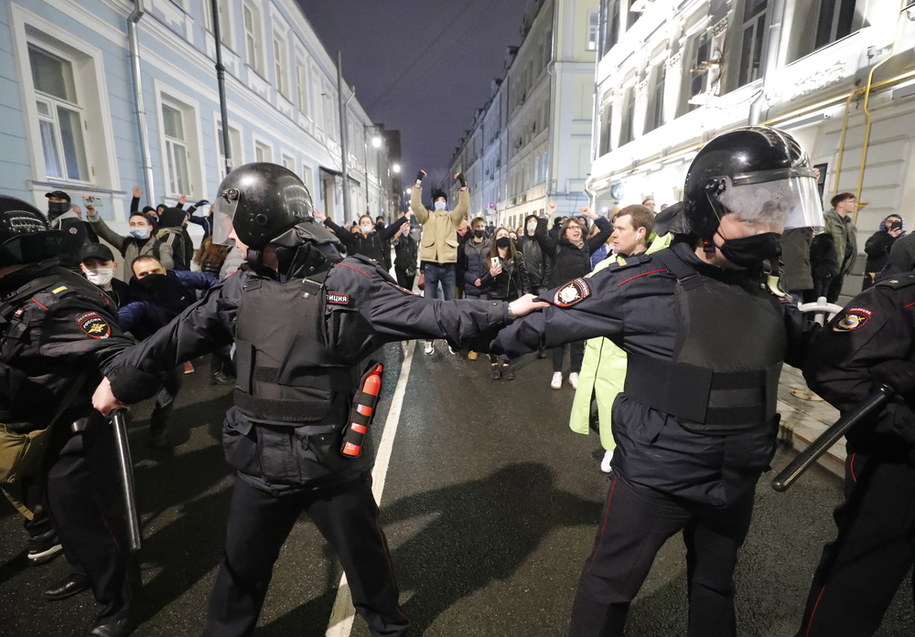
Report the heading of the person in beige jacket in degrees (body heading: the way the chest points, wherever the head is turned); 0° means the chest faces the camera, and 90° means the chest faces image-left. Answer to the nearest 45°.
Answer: approximately 0°

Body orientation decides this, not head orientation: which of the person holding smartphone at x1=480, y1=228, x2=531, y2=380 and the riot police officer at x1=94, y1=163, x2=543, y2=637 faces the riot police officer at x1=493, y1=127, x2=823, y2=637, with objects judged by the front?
the person holding smartphone

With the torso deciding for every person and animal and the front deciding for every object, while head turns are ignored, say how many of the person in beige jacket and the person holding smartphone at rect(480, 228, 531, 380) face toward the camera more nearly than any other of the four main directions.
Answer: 2

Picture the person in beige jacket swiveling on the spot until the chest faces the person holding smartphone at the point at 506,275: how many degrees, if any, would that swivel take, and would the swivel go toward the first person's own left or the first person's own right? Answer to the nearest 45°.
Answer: approximately 90° to the first person's own left

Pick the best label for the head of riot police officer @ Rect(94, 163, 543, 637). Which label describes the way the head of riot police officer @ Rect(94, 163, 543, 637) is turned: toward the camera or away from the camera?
away from the camera
